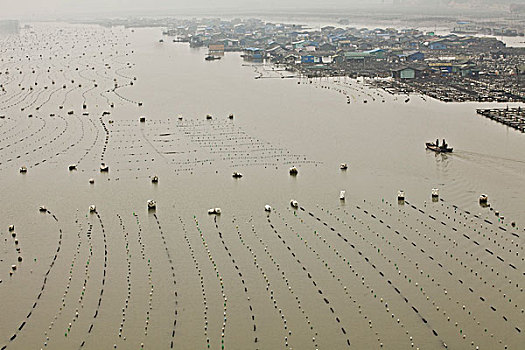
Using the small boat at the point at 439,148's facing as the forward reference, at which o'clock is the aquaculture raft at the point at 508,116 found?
The aquaculture raft is roughly at 4 o'clock from the small boat.

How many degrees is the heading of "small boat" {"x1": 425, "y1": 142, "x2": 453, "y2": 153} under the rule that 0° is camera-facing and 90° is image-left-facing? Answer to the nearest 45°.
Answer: approximately 90°
